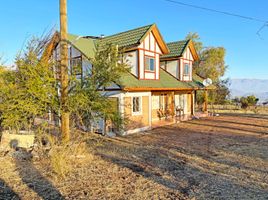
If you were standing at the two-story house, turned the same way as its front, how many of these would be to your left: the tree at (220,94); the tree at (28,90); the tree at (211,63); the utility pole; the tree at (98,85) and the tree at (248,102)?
3

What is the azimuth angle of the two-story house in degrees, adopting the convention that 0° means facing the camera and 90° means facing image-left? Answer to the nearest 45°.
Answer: approximately 315°

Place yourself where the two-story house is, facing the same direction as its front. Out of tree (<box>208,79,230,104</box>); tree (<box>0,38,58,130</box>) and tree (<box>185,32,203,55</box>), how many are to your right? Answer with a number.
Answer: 1

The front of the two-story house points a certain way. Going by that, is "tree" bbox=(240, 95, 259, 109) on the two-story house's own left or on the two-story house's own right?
on the two-story house's own left

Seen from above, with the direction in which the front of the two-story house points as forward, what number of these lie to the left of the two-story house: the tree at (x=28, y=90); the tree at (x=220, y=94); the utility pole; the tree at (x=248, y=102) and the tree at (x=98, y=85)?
2

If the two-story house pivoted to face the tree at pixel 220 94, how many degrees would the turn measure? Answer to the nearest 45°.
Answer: approximately 90° to its left

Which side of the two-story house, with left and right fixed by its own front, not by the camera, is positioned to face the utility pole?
right

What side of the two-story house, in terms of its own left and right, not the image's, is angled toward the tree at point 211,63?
left

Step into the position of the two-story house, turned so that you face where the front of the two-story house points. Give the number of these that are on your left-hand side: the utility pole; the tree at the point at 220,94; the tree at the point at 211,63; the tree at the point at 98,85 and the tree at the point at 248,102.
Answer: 3

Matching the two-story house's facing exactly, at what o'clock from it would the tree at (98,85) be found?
The tree is roughly at 2 o'clock from the two-story house.

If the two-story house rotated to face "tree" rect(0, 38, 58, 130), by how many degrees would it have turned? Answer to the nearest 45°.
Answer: approximately 90° to its right

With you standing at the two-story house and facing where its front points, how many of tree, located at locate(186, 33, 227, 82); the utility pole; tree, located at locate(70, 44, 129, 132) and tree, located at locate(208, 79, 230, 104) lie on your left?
2
